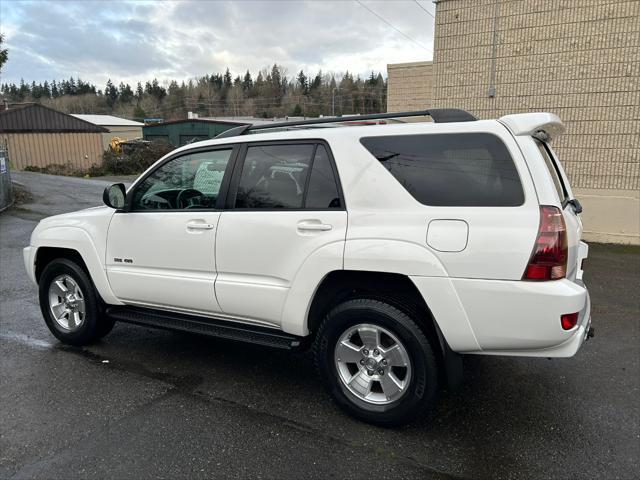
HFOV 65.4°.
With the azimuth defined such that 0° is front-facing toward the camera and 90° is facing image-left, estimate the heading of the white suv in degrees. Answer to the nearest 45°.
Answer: approximately 135°
